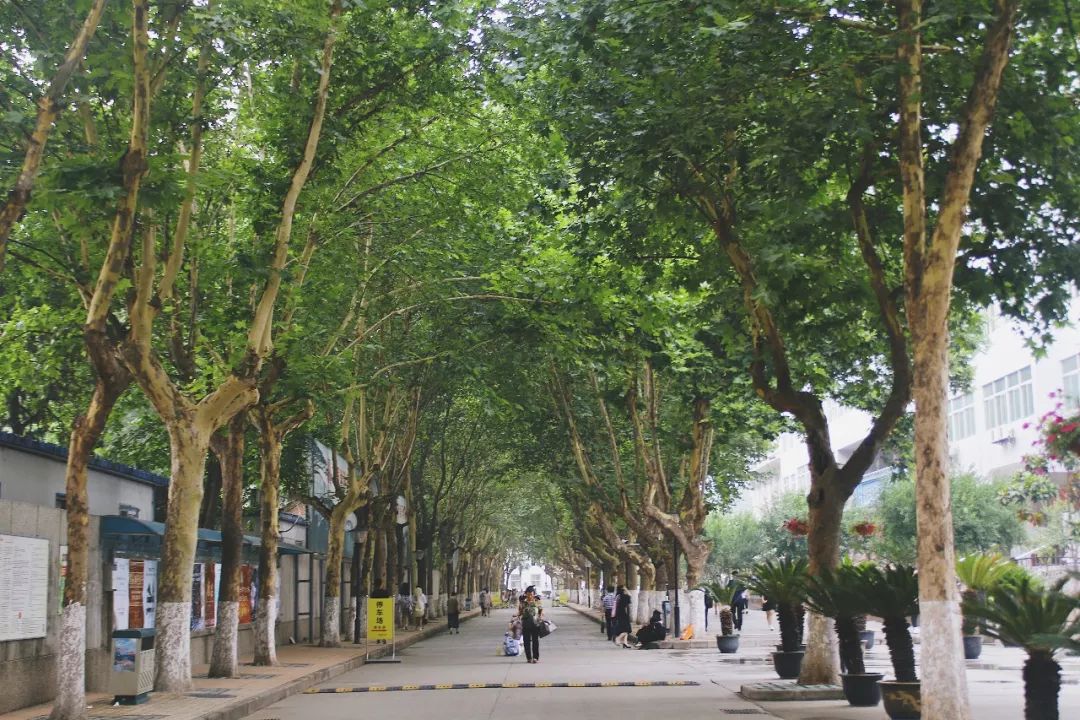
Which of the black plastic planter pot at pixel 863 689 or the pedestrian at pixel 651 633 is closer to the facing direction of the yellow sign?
the black plastic planter pot

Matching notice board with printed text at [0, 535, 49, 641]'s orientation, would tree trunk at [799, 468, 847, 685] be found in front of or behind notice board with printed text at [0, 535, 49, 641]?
in front

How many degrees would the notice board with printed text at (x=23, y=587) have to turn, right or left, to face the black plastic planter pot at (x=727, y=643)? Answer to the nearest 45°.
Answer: approximately 90° to its left

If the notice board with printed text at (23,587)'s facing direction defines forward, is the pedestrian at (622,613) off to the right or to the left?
on its left

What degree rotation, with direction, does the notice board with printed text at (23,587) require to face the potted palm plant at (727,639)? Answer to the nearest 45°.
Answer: approximately 90° to its left

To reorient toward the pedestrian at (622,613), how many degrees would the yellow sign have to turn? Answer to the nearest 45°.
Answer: approximately 135° to its left

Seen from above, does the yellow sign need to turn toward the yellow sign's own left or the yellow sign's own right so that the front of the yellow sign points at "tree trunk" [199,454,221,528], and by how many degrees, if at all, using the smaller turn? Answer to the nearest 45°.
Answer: approximately 90° to the yellow sign's own right

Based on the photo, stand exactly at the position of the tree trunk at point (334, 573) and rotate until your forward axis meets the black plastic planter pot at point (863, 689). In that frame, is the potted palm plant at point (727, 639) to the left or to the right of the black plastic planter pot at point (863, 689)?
left

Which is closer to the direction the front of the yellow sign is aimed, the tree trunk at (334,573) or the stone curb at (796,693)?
the stone curb

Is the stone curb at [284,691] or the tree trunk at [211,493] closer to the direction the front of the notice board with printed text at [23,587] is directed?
the stone curb

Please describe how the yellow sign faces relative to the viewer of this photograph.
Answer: facing the viewer

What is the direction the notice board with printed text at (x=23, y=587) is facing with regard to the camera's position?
facing the viewer and to the right of the viewer

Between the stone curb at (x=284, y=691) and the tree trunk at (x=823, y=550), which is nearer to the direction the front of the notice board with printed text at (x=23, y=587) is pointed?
the tree trunk

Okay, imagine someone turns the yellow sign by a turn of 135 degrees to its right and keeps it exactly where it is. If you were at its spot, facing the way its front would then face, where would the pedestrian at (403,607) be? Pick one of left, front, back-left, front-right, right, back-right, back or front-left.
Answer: front-right

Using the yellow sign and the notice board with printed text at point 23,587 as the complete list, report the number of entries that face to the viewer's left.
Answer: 0
